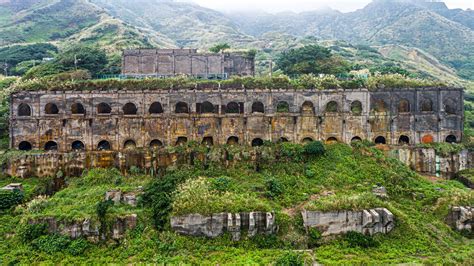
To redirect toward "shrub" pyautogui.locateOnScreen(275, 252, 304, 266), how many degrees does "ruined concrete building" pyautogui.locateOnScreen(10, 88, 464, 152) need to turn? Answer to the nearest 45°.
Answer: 0° — it already faces it

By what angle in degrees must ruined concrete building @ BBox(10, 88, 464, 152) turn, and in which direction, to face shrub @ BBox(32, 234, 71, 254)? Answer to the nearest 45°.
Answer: approximately 45° to its right

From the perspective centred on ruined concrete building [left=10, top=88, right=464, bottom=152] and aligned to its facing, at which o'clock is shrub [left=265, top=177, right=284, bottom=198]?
The shrub is roughly at 11 o'clock from the ruined concrete building.

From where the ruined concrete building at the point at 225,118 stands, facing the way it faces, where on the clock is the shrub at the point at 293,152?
The shrub is roughly at 10 o'clock from the ruined concrete building.

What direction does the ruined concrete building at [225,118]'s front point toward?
toward the camera

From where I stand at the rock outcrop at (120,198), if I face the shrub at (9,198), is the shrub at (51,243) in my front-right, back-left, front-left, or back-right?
front-left

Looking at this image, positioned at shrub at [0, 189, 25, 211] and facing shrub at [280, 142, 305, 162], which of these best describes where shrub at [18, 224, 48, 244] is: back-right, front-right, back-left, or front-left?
front-right

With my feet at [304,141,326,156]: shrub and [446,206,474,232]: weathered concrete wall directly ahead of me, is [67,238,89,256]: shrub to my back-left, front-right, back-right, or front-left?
back-right

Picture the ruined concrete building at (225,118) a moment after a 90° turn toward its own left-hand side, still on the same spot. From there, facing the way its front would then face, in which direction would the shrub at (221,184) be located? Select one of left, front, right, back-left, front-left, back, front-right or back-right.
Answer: right

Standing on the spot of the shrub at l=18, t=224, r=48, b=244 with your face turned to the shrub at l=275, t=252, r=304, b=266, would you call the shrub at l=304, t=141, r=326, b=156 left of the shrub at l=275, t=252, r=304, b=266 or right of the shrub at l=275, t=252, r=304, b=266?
left

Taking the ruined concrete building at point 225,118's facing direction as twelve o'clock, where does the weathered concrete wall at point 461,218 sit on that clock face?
The weathered concrete wall is roughly at 10 o'clock from the ruined concrete building.

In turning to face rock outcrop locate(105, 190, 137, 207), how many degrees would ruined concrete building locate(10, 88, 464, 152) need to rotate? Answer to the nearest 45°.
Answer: approximately 45° to its right
